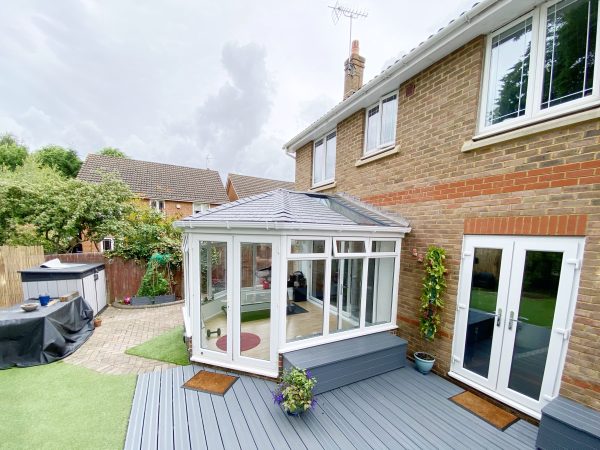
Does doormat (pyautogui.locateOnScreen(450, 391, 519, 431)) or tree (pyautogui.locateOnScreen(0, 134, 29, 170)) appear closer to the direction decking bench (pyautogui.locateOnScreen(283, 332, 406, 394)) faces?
the doormat

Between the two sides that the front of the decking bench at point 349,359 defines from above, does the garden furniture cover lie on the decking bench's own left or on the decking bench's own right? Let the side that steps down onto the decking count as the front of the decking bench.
on the decking bench's own right

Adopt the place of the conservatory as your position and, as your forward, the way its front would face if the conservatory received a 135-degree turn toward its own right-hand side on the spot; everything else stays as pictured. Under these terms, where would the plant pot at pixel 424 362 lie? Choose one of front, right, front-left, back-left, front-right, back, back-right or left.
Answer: right

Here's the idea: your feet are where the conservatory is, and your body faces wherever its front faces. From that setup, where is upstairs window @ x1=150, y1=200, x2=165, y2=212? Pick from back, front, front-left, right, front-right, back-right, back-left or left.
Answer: right

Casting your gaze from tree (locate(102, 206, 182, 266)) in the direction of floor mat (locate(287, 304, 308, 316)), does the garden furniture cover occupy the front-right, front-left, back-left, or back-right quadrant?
front-right

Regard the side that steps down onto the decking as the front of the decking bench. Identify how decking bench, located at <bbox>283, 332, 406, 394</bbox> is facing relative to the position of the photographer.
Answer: facing the viewer and to the right of the viewer

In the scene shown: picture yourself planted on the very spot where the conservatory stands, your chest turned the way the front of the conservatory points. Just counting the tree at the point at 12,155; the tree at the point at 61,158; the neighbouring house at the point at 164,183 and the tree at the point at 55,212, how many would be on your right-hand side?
4

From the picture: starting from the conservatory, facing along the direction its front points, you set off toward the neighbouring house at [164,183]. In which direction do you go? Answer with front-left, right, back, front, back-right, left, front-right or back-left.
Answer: right

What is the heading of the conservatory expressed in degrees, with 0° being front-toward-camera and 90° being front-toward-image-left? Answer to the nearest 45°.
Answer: approximately 45°

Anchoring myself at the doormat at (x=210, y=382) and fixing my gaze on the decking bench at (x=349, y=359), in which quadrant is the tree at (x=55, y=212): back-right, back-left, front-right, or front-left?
back-left

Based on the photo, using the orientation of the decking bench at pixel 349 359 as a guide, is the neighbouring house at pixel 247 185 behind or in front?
behind

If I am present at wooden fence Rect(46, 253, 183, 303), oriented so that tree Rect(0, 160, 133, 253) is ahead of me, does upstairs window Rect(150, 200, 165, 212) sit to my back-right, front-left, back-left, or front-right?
front-right

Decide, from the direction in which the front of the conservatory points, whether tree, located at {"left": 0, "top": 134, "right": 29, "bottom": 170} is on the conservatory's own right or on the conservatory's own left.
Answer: on the conservatory's own right

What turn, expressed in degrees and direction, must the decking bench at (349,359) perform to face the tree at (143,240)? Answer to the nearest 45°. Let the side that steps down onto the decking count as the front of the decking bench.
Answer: approximately 180°

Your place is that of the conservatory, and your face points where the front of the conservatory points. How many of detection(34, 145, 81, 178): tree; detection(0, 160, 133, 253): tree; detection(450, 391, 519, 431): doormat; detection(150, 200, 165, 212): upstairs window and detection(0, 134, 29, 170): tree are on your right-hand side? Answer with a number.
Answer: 4

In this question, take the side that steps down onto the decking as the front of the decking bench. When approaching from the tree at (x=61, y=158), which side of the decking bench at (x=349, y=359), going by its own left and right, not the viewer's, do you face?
back

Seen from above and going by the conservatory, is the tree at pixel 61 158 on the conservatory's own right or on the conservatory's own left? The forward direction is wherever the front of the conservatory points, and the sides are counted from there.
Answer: on the conservatory's own right

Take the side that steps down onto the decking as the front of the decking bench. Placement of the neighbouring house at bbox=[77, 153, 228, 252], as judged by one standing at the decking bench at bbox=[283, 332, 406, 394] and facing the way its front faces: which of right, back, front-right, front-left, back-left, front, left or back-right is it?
back

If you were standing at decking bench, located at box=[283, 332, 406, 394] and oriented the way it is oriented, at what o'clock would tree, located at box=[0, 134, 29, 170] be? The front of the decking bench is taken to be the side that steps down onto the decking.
The tree is roughly at 5 o'clock from the decking bench.
